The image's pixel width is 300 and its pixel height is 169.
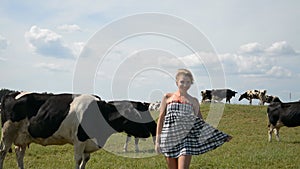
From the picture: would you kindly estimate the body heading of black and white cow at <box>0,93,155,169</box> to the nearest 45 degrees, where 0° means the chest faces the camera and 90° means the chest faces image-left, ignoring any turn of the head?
approximately 270°

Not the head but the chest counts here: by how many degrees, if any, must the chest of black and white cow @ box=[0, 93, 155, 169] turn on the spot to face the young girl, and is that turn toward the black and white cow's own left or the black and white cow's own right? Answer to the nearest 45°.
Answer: approximately 45° to the black and white cow's own right
